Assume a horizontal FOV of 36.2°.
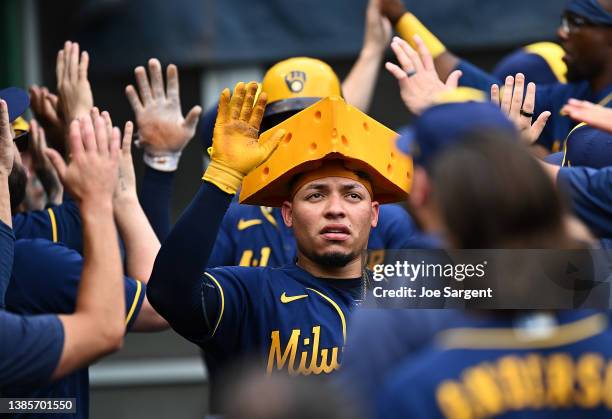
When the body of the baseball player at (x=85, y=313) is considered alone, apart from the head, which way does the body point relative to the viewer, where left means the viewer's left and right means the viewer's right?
facing away from the viewer and to the right of the viewer

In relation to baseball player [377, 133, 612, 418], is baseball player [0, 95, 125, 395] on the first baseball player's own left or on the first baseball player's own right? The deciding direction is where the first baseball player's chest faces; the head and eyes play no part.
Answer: on the first baseball player's own left

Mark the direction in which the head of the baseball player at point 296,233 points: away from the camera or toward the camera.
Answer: toward the camera

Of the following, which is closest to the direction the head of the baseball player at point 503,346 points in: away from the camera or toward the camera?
away from the camera

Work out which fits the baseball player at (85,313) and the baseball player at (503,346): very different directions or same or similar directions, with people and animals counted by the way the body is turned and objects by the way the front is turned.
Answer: same or similar directions

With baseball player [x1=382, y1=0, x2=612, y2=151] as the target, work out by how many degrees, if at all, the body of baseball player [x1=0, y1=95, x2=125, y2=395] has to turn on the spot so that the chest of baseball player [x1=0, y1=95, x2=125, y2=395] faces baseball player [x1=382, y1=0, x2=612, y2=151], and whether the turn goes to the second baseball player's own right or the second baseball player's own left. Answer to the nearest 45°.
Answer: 0° — they already face them

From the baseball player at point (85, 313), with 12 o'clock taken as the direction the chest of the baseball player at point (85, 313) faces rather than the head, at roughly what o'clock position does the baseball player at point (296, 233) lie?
the baseball player at point (296, 233) is roughly at 12 o'clock from the baseball player at point (85, 313).

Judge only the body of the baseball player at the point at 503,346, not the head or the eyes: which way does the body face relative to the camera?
away from the camera

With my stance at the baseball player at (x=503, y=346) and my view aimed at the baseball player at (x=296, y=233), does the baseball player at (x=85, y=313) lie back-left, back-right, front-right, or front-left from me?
front-left

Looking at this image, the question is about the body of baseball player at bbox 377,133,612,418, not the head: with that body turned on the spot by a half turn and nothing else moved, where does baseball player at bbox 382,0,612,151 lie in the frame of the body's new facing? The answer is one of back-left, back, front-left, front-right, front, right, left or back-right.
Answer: back

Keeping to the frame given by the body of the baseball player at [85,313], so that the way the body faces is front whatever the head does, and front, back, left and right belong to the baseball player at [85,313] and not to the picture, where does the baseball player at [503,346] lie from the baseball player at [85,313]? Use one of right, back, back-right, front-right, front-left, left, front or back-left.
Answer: right

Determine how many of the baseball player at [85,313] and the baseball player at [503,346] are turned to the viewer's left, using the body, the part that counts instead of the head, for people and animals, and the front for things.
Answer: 0
